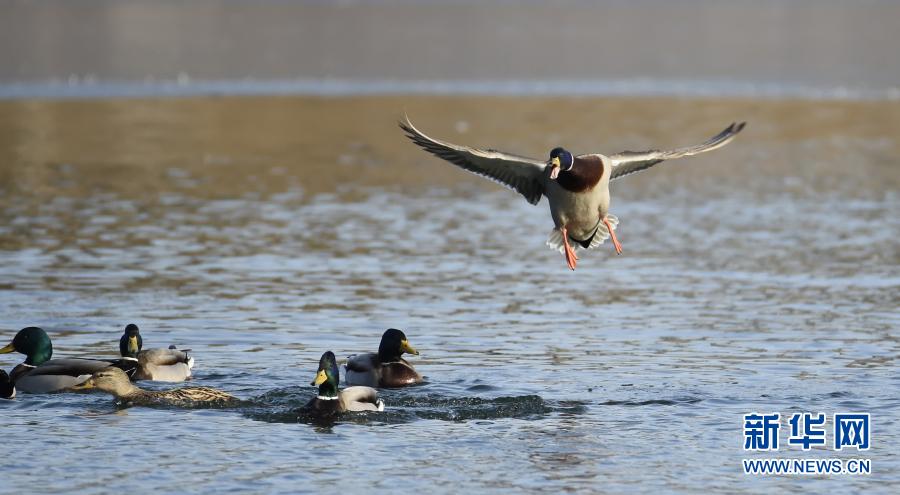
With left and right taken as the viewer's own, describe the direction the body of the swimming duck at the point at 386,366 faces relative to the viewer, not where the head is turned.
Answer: facing the viewer and to the right of the viewer

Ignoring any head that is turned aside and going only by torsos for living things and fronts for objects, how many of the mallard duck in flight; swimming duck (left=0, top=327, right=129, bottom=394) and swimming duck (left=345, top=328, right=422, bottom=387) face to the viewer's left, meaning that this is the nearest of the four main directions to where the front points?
1

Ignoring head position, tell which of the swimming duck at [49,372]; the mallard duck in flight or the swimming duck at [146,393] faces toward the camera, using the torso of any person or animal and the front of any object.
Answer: the mallard duck in flight

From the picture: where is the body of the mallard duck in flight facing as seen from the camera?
toward the camera

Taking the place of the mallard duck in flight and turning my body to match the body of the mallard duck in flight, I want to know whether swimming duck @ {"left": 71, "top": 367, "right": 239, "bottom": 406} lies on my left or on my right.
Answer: on my right

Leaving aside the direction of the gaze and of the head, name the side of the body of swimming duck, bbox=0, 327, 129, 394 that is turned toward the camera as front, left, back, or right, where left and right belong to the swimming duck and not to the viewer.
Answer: left

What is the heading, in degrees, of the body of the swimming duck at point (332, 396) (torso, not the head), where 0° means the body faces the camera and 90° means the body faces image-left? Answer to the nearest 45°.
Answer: approximately 45°

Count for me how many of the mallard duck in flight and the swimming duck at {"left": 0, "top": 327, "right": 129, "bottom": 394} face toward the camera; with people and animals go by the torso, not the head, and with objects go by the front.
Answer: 1

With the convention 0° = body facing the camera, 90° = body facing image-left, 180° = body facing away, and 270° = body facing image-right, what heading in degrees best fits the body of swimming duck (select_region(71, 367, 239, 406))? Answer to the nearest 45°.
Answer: approximately 90°

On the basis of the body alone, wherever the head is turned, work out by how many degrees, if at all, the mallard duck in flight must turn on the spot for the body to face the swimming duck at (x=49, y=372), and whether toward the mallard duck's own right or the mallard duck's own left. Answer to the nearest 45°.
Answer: approximately 90° to the mallard duck's own right

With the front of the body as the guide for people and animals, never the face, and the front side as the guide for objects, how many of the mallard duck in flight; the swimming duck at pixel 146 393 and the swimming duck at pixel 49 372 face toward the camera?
1

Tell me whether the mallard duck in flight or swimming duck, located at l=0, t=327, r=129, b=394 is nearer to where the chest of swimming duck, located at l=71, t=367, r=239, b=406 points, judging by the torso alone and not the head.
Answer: the swimming duck

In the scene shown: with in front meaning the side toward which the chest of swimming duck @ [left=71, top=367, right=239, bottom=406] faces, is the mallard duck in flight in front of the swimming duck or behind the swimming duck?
behind
